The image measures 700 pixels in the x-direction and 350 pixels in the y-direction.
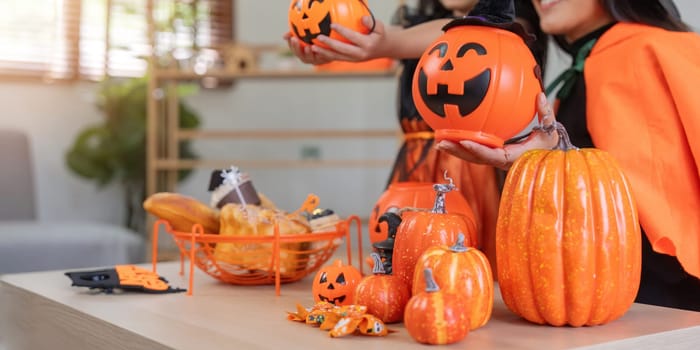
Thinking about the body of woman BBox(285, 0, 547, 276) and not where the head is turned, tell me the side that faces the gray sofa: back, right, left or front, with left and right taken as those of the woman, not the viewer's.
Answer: right

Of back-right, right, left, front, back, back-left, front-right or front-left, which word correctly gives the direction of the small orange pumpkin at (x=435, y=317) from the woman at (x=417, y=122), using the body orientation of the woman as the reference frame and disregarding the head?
front-left

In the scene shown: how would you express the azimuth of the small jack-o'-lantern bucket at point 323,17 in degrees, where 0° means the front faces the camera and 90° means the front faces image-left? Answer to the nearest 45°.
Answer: approximately 45°

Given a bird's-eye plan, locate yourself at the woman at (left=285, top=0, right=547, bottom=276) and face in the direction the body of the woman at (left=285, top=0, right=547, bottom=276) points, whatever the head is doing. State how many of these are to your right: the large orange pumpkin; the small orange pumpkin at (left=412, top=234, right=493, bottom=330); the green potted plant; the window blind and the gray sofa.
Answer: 3

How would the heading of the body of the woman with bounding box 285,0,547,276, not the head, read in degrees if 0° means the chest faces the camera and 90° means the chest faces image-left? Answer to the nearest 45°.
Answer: approximately 45°

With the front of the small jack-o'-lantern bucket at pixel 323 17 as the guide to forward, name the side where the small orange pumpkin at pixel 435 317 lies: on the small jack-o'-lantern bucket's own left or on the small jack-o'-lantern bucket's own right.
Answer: on the small jack-o'-lantern bucket's own left
